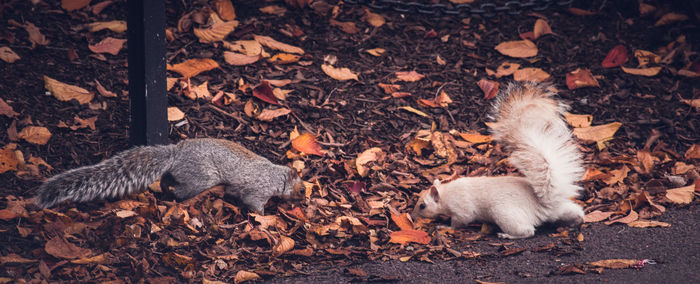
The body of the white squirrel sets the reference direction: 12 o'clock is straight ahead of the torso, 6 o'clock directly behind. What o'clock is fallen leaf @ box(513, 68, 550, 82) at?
The fallen leaf is roughly at 3 o'clock from the white squirrel.

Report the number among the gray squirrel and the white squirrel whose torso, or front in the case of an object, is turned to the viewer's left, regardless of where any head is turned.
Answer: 1

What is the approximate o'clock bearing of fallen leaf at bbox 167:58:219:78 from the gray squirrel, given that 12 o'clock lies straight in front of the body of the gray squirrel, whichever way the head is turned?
The fallen leaf is roughly at 9 o'clock from the gray squirrel.

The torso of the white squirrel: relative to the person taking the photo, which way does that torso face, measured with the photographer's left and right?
facing to the left of the viewer

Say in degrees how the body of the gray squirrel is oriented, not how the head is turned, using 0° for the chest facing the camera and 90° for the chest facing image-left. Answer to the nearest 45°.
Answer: approximately 270°

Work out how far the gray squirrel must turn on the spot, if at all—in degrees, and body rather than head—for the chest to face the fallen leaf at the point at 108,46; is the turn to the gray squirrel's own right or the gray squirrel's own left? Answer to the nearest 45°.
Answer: approximately 90° to the gray squirrel's own left

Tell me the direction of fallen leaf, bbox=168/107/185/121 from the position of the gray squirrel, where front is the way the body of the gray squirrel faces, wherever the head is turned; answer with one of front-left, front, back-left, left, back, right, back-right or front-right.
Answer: left

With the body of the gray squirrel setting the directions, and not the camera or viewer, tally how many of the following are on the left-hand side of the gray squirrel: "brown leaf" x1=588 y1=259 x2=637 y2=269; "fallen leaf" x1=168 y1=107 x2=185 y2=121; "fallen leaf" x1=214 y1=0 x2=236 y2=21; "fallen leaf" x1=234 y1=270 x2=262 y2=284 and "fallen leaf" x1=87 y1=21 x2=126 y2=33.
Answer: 3

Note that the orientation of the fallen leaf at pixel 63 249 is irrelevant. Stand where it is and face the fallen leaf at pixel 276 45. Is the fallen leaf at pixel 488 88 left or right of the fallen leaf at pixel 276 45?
right

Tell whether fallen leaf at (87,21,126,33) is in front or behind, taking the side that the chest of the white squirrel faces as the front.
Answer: in front

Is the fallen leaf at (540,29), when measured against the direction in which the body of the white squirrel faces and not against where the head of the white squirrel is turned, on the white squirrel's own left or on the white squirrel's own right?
on the white squirrel's own right
